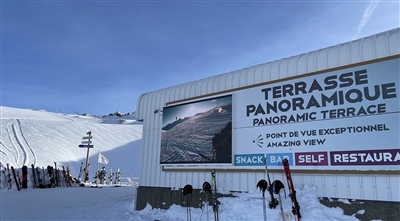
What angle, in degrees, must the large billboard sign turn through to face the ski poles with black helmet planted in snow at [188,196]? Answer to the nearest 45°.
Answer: approximately 45° to its right
